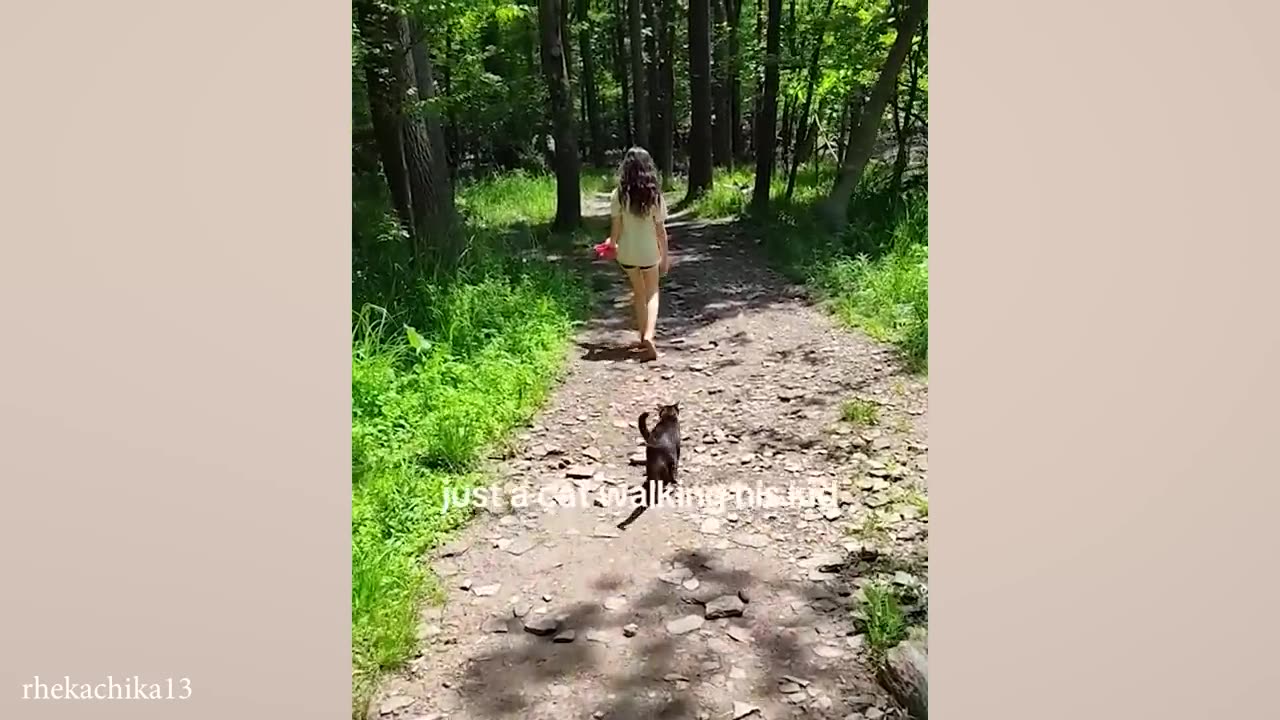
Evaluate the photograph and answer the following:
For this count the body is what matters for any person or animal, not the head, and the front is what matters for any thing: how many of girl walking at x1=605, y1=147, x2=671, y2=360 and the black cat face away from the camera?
2

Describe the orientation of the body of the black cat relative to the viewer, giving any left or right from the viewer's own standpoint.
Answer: facing away from the viewer

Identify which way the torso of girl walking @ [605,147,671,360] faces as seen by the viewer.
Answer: away from the camera
